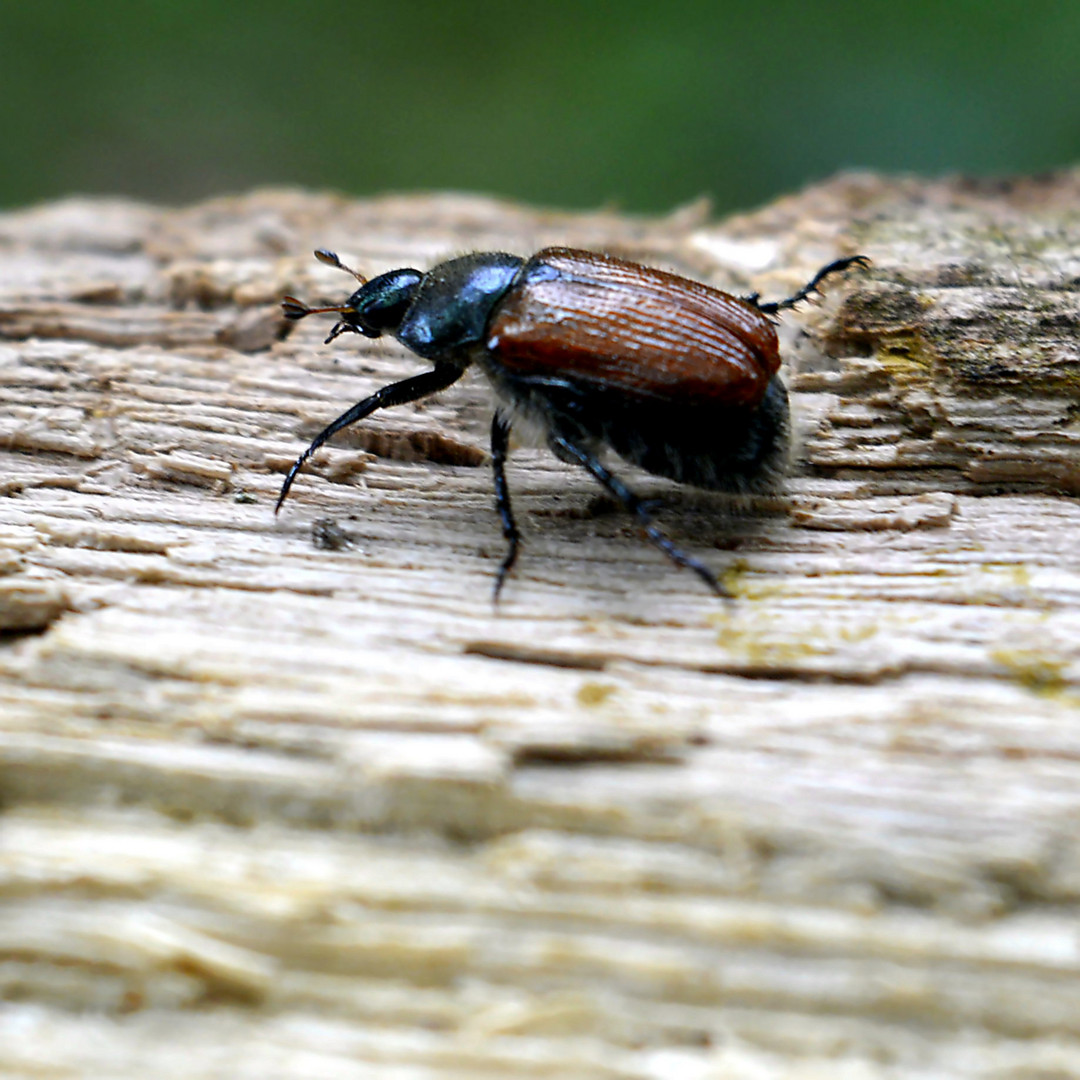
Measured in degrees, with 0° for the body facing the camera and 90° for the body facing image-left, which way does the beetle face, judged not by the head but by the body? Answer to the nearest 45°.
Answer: approximately 90°
